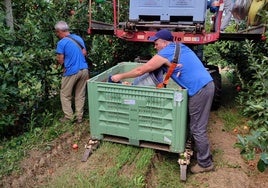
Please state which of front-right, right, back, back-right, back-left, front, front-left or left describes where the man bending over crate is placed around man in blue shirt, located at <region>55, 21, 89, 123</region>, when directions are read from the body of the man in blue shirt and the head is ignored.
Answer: back

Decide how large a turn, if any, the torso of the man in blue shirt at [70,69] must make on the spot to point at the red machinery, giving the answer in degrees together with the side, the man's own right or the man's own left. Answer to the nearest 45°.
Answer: approximately 135° to the man's own right

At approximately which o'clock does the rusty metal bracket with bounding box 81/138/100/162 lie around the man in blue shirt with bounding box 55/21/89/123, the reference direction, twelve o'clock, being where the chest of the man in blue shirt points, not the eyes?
The rusty metal bracket is roughly at 7 o'clock from the man in blue shirt.

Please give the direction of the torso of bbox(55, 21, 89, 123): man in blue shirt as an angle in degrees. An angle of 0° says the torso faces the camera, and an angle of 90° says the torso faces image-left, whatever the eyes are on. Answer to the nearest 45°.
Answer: approximately 135°

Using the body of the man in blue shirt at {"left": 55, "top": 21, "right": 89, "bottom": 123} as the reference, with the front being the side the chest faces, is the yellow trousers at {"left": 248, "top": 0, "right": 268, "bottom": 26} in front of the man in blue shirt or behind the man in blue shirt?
behind

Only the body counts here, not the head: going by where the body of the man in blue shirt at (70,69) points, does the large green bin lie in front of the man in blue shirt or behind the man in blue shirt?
behind
